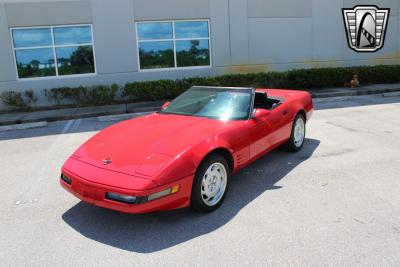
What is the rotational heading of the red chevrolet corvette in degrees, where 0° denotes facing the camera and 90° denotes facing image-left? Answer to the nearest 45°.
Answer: approximately 45°

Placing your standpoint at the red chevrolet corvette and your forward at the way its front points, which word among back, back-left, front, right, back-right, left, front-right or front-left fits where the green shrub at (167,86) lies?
back-right

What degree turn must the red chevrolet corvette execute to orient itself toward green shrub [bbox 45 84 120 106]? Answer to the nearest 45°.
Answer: approximately 135° to its right

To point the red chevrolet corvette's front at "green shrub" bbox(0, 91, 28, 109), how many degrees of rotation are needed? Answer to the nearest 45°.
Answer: approximately 90° to its right
